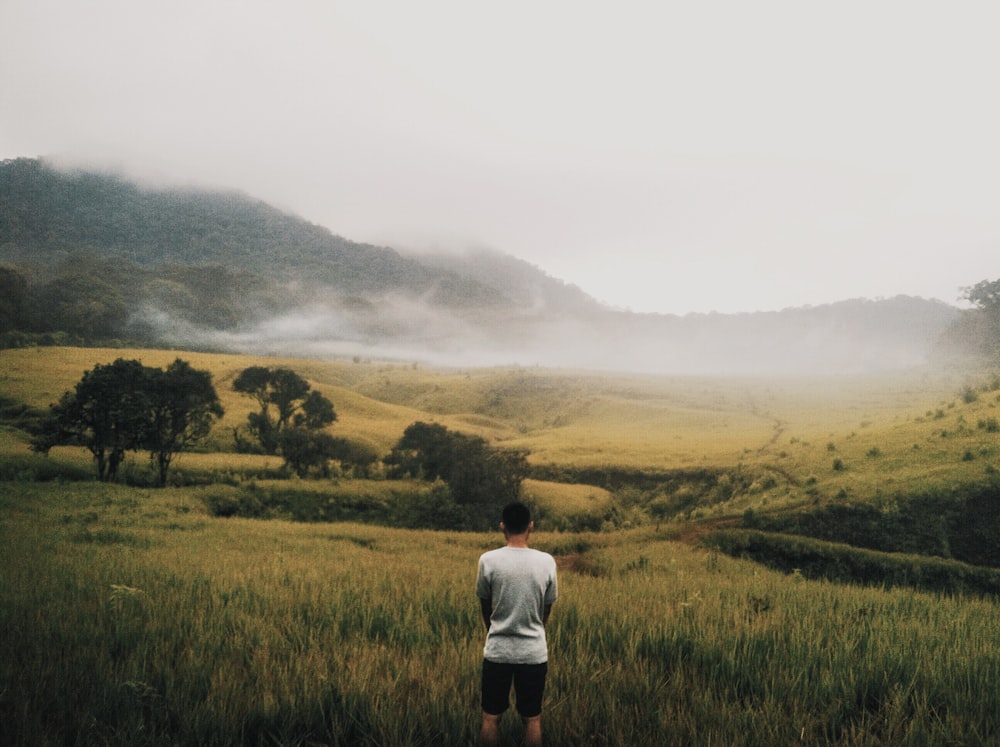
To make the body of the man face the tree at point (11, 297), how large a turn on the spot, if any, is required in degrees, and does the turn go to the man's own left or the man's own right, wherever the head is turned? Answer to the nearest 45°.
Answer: approximately 45° to the man's own left

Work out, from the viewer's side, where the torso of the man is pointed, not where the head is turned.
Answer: away from the camera

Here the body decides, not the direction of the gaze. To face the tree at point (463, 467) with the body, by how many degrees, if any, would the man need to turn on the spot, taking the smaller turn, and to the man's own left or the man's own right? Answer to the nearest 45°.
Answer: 0° — they already face it

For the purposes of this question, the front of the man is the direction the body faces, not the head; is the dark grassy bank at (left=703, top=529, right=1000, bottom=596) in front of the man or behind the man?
in front

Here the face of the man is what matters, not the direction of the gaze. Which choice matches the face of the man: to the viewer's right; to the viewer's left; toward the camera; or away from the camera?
away from the camera

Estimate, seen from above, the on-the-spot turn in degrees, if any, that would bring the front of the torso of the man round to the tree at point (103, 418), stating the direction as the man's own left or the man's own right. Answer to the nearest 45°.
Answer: approximately 45° to the man's own left

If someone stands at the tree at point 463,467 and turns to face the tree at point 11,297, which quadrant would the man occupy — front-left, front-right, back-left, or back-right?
back-left

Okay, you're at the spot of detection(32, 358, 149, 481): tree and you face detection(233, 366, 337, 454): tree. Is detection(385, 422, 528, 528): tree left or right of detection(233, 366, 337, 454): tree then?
right
